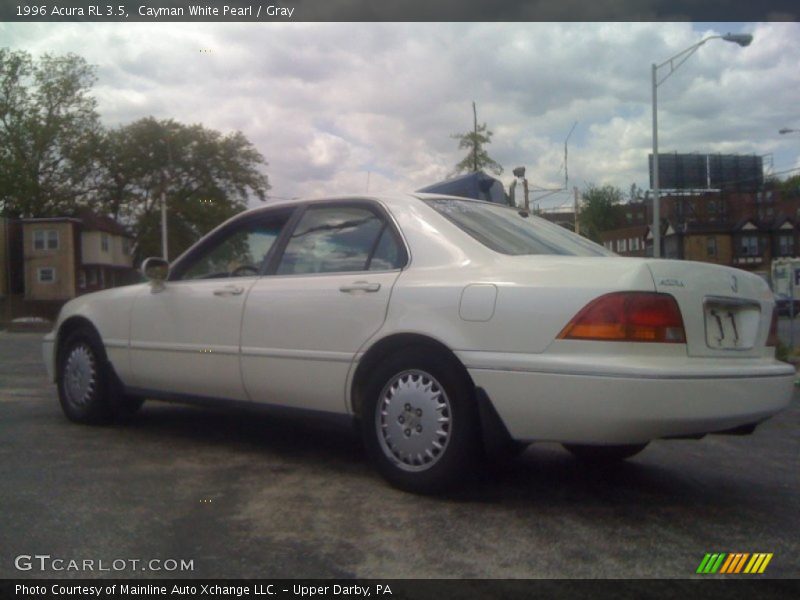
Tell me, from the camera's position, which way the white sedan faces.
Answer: facing away from the viewer and to the left of the viewer

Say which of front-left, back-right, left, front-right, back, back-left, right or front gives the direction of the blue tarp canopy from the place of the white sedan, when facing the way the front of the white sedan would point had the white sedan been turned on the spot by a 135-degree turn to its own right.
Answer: left

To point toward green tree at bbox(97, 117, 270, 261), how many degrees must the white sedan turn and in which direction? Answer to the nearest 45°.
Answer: approximately 45° to its right

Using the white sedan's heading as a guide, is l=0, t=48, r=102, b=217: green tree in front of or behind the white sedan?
in front
